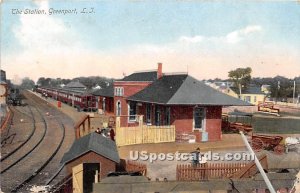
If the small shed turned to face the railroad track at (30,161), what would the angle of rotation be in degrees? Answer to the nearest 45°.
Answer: approximately 135° to its right

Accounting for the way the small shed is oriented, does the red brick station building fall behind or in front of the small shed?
behind

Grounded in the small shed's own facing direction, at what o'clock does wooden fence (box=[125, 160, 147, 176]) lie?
The wooden fence is roughly at 8 o'clock from the small shed.

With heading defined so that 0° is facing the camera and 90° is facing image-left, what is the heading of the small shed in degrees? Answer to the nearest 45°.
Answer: approximately 0°

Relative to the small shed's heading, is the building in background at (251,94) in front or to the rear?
to the rear

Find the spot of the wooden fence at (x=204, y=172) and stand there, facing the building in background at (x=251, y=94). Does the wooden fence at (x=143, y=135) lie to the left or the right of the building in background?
left

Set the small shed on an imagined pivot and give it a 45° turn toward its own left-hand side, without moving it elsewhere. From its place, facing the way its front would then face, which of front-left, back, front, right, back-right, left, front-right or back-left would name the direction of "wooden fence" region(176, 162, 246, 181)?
front-left

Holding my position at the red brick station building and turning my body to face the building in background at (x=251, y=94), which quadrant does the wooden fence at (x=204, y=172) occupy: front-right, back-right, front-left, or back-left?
back-right

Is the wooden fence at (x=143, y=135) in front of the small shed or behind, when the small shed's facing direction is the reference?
behind
